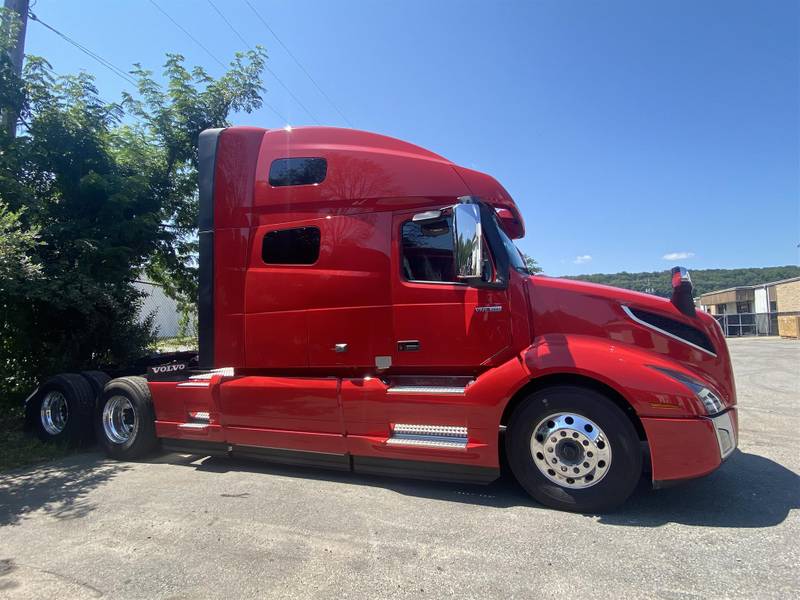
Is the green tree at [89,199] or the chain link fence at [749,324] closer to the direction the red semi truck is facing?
the chain link fence

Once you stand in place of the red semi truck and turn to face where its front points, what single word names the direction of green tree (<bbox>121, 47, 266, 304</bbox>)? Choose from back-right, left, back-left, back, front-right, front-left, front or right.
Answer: back-left

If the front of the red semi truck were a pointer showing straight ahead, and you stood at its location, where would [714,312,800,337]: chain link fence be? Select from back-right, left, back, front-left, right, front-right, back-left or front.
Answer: front-left

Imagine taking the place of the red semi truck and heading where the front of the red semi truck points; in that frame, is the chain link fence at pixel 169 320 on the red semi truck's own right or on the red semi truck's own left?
on the red semi truck's own left

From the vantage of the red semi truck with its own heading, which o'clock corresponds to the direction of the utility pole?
The utility pole is roughly at 7 o'clock from the red semi truck.

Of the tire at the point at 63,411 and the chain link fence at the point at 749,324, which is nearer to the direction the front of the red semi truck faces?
the chain link fence

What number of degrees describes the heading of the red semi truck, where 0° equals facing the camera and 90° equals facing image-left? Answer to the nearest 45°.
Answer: approximately 270°

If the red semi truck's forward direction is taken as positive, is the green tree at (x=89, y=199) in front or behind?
behind
